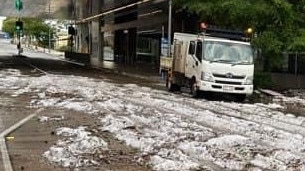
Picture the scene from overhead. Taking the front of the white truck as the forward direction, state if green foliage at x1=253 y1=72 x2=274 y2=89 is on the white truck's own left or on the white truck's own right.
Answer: on the white truck's own left

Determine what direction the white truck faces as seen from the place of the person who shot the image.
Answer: facing the viewer and to the right of the viewer

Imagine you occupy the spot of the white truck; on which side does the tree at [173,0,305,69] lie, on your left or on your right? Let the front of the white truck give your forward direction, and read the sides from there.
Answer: on your left
